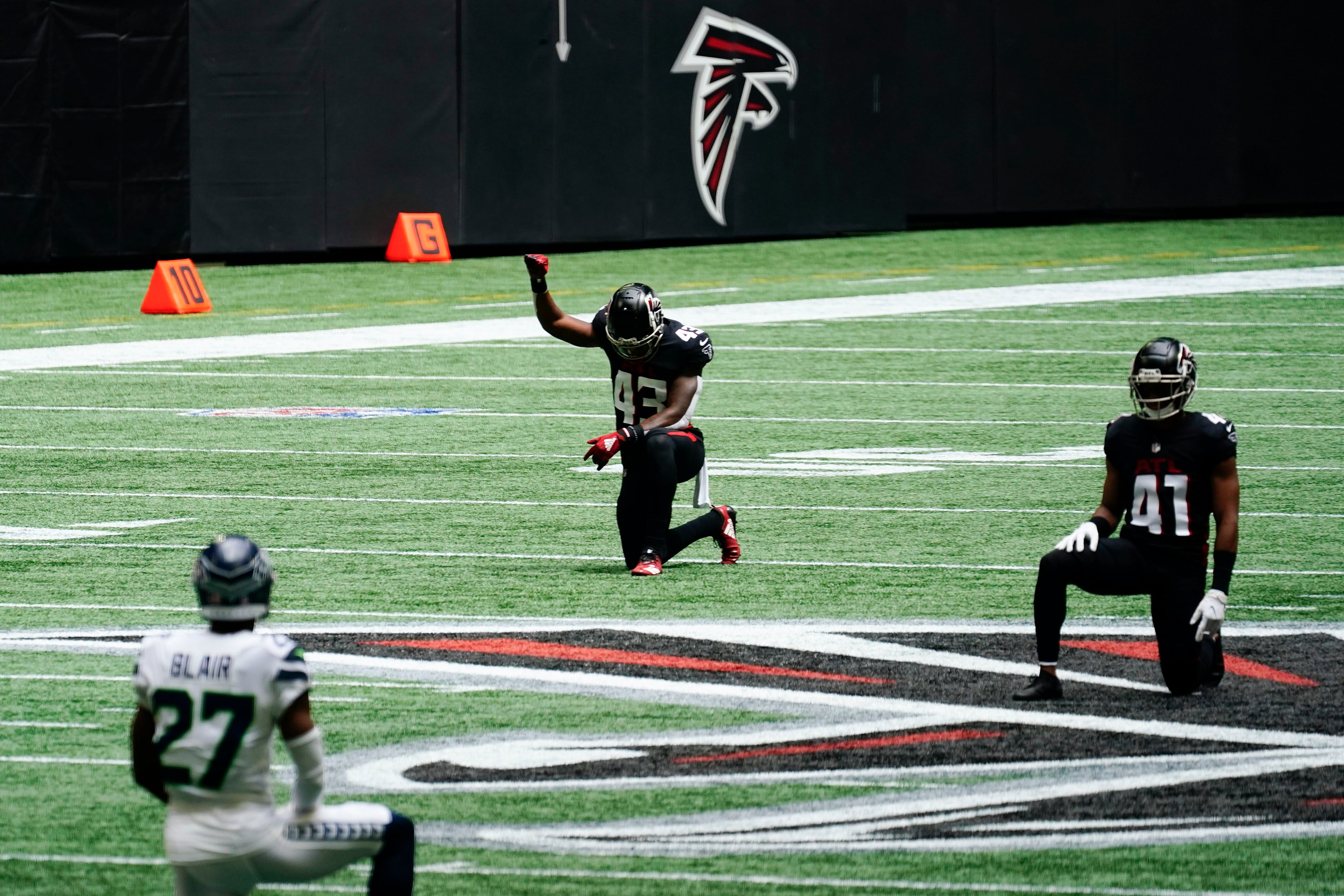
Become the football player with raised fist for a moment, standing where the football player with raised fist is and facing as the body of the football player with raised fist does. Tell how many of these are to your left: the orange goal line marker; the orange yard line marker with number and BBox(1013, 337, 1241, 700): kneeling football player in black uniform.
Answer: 1

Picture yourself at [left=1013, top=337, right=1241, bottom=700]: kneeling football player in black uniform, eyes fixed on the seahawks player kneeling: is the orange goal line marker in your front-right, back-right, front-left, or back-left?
back-right

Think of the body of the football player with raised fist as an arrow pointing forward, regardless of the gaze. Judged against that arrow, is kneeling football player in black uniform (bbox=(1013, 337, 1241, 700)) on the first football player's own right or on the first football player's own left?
on the first football player's own left

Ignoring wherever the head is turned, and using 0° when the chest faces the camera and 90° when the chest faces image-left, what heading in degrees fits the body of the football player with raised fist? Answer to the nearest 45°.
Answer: approximately 45°

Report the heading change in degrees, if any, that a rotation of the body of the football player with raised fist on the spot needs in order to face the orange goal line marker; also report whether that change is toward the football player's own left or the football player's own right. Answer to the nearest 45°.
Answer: approximately 135° to the football player's own right

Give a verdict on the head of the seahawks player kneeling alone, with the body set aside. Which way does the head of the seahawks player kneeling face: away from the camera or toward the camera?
away from the camera

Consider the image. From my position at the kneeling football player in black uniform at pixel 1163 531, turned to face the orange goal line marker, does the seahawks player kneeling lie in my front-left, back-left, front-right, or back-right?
back-left
